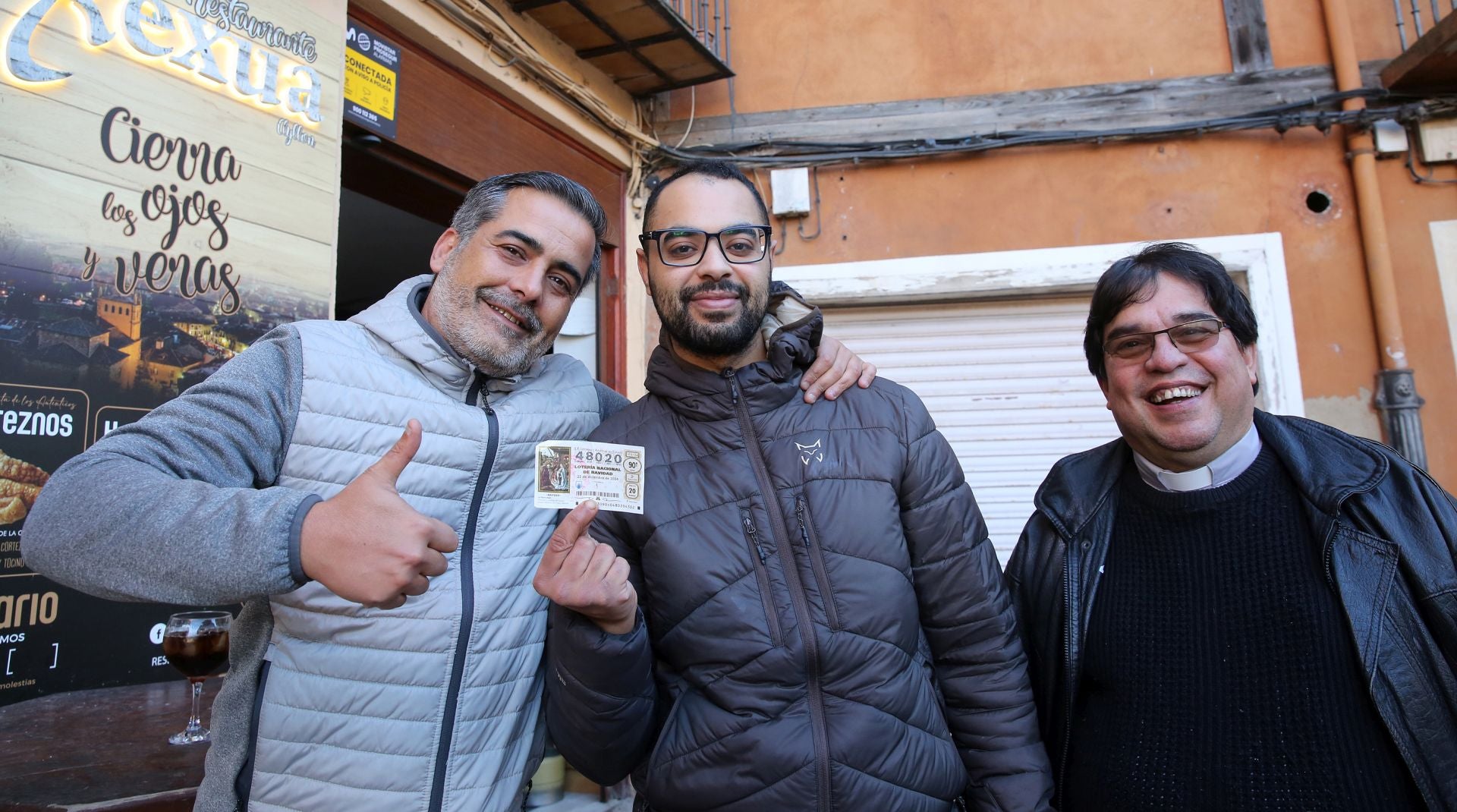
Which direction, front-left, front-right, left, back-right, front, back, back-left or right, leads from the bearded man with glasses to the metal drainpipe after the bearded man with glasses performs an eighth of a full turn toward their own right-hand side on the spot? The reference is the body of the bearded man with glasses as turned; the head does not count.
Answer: back

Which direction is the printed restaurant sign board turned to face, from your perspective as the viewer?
facing the viewer and to the right of the viewer

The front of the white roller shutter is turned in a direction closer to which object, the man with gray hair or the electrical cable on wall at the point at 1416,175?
the man with gray hair

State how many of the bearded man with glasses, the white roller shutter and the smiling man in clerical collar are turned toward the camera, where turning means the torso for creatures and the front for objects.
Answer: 3

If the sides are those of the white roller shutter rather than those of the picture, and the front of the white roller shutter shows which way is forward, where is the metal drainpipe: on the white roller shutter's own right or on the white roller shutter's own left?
on the white roller shutter's own left

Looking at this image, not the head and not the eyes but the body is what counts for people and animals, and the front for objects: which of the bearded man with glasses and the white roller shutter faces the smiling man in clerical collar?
the white roller shutter

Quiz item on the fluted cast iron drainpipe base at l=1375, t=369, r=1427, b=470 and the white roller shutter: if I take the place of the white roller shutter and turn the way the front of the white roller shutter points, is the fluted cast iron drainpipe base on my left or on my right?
on my left

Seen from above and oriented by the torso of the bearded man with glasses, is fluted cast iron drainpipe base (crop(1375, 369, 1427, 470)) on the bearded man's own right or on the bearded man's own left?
on the bearded man's own left

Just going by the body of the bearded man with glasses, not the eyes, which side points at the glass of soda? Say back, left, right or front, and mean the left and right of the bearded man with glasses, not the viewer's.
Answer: right

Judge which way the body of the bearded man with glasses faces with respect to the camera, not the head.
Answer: toward the camera

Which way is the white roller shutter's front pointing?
toward the camera

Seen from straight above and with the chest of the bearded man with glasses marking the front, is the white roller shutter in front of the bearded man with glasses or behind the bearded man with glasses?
behind
